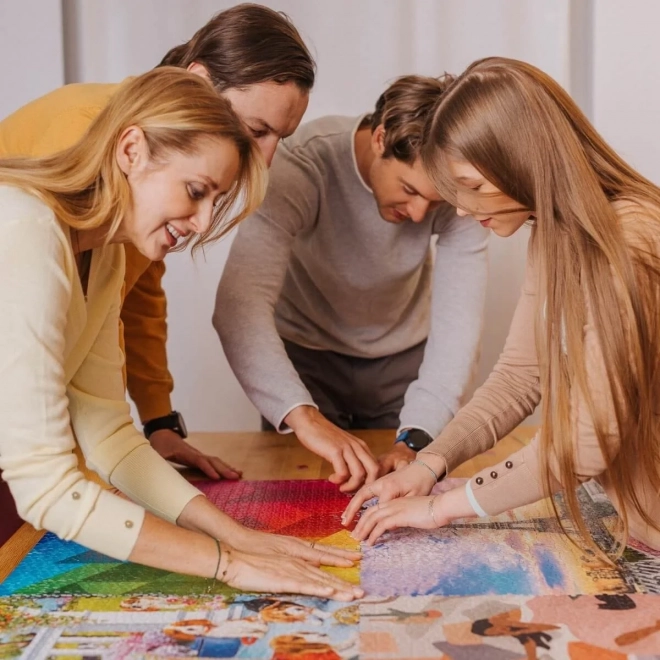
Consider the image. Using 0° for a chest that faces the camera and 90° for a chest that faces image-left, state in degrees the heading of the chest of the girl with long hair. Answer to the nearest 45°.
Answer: approximately 90°

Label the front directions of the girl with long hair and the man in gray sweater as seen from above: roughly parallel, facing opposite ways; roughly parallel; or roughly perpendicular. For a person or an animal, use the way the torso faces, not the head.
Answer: roughly perpendicular

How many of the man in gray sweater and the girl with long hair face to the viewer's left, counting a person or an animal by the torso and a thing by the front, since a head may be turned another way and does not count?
1

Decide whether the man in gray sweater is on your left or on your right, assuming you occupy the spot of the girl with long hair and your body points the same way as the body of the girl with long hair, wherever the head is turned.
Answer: on your right
